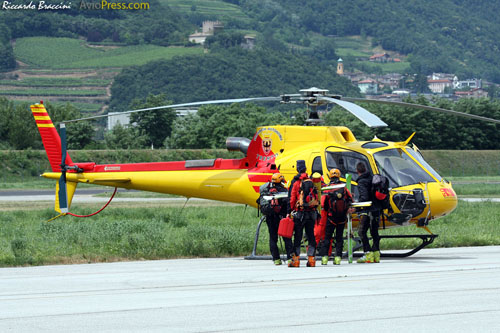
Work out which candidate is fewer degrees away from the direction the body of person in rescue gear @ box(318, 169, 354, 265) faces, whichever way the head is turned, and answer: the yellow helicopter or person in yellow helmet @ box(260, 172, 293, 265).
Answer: the yellow helicopter

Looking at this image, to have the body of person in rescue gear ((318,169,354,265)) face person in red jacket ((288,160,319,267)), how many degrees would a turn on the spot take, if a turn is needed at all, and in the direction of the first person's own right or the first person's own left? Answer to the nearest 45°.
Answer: approximately 135° to the first person's own left

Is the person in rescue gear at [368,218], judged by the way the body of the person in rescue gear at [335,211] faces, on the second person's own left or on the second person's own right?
on the second person's own right

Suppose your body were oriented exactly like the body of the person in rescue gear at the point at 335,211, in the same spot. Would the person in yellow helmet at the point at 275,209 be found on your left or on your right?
on your left

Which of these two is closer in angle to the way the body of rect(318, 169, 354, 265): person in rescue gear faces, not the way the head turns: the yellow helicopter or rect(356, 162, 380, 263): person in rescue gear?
the yellow helicopter

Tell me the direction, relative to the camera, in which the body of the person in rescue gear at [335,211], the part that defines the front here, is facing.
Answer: away from the camera
